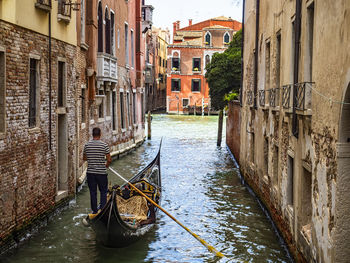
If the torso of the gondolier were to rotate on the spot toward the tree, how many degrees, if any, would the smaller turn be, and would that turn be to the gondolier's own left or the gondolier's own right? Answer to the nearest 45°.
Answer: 0° — they already face it

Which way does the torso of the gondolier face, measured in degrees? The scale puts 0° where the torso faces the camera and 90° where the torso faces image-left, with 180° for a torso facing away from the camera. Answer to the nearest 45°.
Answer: approximately 180°
